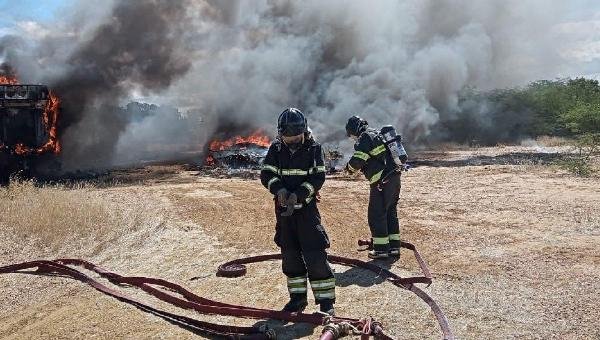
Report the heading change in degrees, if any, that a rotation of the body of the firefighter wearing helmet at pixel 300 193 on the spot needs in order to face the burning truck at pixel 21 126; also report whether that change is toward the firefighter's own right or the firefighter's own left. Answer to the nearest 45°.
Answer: approximately 135° to the firefighter's own right

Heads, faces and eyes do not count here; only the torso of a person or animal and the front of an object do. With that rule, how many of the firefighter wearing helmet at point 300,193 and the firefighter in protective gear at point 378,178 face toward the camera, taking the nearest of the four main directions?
1

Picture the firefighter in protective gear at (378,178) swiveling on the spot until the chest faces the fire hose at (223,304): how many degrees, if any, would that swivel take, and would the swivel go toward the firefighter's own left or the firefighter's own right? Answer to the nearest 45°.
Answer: approximately 45° to the firefighter's own left

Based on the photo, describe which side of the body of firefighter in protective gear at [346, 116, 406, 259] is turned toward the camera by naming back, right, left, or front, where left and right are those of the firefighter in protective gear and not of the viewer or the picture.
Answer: left

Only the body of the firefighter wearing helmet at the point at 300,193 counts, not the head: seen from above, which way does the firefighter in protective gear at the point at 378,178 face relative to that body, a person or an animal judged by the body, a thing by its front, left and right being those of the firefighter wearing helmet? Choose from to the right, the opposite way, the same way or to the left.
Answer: to the right

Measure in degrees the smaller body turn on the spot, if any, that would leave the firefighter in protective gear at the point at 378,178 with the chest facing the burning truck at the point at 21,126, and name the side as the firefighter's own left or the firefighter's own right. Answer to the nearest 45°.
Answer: approximately 45° to the firefighter's own right

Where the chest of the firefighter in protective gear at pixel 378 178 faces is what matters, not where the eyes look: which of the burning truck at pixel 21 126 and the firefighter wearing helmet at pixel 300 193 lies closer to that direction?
the burning truck

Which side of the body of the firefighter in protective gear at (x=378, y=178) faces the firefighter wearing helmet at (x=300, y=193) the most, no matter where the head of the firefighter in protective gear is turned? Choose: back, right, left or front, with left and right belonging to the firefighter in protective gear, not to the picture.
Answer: left
